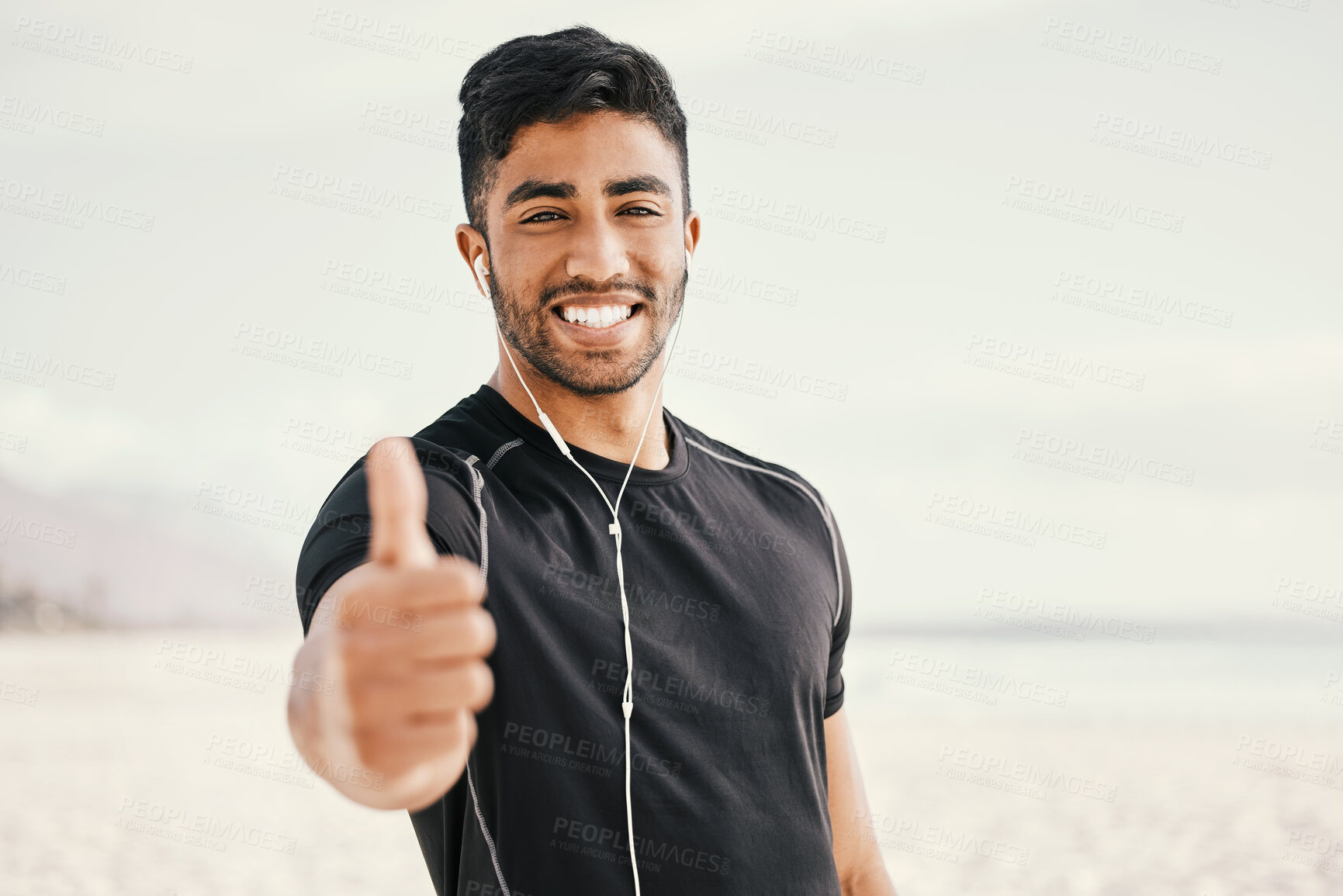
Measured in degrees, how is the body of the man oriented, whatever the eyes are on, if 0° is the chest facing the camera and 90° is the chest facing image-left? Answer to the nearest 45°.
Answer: approximately 0°

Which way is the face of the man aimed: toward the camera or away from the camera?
toward the camera
